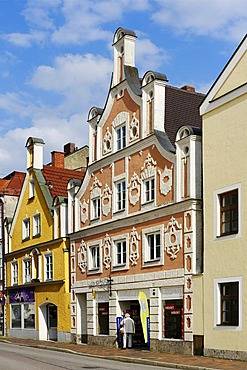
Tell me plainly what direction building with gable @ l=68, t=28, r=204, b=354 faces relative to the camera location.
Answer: facing the viewer and to the left of the viewer

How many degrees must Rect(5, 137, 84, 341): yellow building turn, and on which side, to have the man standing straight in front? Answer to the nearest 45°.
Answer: approximately 45° to its left

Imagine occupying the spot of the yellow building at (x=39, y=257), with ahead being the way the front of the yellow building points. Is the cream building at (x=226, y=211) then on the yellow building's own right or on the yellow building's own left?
on the yellow building's own left

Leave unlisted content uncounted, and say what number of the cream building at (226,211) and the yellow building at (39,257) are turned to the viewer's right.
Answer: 0

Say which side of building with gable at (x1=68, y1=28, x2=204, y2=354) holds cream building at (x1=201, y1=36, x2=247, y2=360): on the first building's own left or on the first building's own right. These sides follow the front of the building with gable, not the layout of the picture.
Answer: on the first building's own left

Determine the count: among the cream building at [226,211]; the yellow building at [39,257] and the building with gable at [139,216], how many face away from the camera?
0

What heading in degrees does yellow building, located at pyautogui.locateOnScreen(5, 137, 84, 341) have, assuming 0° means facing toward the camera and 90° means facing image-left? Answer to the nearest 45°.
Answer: approximately 45°

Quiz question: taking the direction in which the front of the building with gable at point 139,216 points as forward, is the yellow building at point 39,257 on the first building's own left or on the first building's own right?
on the first building's own right

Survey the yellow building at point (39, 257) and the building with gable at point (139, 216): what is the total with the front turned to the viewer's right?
0

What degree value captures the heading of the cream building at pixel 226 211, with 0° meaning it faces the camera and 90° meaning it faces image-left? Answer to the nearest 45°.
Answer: approximately 45°
